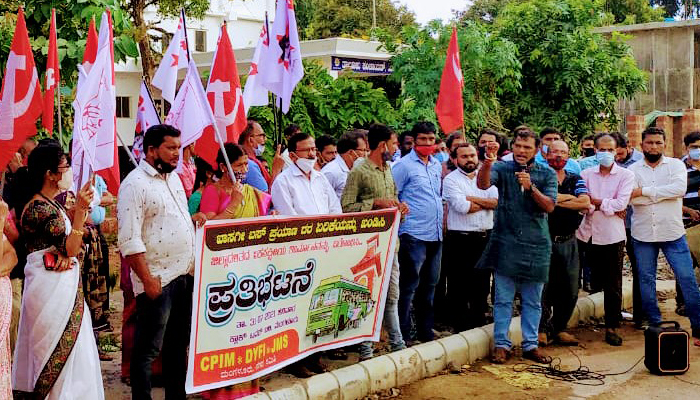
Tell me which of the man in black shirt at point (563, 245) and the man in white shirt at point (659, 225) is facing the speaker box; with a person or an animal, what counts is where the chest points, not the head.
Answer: the man in white shirt

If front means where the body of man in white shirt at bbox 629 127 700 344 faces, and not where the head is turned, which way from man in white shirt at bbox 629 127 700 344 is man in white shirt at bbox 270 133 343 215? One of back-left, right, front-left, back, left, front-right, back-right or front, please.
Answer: front-right

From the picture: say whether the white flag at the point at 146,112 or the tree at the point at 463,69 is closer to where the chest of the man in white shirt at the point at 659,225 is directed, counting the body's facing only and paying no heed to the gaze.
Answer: the white flag

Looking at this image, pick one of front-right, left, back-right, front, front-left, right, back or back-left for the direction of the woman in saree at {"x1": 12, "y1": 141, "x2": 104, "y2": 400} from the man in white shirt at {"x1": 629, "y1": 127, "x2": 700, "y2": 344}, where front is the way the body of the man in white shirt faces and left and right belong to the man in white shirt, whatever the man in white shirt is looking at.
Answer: front-right

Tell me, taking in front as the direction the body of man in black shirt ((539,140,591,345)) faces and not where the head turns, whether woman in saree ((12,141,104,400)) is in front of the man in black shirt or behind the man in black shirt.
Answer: in front

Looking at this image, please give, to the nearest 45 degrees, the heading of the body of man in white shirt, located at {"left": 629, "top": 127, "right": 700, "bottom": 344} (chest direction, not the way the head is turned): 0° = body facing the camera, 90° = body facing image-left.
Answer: approximately 0°

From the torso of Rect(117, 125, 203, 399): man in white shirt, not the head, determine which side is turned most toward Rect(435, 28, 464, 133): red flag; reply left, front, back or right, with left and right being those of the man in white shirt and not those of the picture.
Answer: left

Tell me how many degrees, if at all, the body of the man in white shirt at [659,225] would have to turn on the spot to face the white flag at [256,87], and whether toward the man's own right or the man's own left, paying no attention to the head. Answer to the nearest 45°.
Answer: approximately 90° to the man's own right

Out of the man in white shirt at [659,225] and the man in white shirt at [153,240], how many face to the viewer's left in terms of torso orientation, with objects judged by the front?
0

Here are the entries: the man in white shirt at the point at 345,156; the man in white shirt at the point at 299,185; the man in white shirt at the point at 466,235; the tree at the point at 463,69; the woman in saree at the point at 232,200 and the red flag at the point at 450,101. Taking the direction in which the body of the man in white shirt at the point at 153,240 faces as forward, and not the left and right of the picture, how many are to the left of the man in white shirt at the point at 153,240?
6

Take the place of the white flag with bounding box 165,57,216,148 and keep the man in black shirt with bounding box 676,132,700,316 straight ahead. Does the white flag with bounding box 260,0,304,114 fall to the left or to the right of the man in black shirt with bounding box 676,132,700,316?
left

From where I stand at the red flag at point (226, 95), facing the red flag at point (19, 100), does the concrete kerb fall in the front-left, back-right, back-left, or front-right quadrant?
back-left

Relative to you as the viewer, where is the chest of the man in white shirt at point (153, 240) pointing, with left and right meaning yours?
facing the viewer and to the right of the viewer

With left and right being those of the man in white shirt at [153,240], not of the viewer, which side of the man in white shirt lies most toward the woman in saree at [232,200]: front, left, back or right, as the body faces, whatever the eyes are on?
left

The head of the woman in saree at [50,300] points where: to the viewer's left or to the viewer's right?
to the viewer's right
